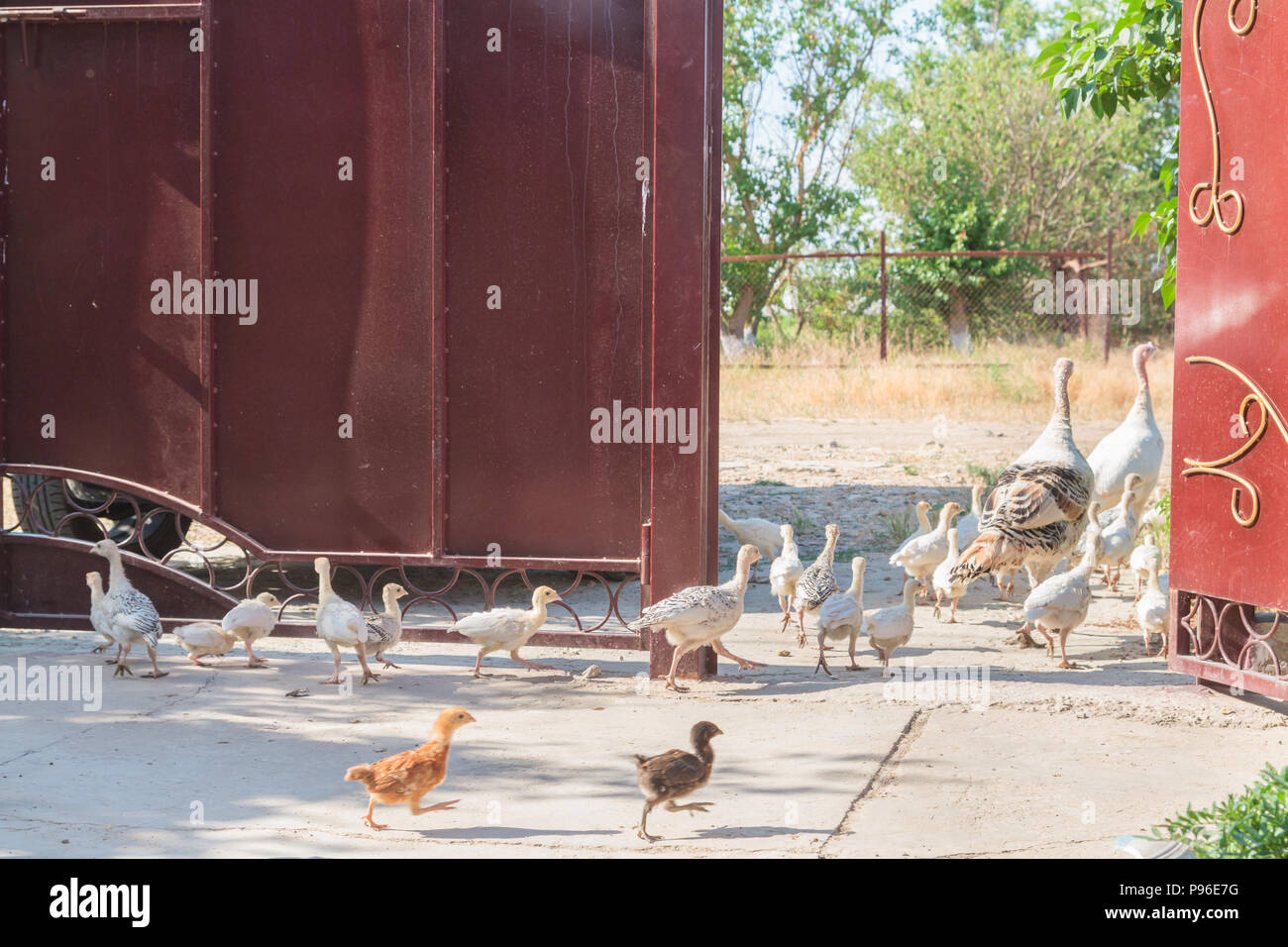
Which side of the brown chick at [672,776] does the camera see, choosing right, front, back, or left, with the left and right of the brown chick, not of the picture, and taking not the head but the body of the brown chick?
right

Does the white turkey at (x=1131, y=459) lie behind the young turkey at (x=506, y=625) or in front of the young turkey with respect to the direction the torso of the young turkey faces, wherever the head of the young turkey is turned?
in front

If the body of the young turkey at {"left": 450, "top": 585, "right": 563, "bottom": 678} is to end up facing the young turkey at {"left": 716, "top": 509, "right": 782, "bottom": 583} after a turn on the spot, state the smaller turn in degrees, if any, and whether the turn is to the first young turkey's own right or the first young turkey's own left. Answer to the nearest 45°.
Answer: approximately 45° to the first young turkey's own left

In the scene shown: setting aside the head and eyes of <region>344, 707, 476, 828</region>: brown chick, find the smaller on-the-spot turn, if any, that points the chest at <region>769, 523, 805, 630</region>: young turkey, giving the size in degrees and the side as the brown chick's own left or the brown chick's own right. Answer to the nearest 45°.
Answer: approximately 45° to the brown chick's own left

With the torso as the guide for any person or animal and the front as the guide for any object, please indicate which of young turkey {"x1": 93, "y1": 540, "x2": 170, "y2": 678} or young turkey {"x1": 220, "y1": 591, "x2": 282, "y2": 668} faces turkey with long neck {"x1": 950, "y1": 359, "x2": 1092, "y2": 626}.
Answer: young turkey {"x1": 220, "y1": 591, "x2": 282, "y2": 668}

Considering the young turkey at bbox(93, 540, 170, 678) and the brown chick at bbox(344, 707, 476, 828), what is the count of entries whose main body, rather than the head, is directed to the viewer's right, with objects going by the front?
1

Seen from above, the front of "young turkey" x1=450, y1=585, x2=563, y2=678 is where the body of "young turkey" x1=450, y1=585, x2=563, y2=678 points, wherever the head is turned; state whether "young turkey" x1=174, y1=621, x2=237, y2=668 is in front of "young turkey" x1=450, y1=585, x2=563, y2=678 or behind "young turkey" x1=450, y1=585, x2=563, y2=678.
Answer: behind

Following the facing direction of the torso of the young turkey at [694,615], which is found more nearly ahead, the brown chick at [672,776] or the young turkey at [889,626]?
the young turkey

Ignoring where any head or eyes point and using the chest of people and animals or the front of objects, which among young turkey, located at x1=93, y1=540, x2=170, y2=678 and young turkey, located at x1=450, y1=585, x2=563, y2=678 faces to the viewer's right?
young turkey, located at x1=450, y1=585, x2=563, y2=678
